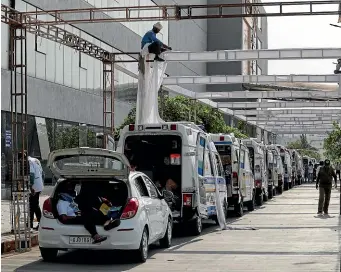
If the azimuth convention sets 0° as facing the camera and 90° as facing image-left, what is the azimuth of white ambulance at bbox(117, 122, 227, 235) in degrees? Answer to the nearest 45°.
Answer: approximately 225°

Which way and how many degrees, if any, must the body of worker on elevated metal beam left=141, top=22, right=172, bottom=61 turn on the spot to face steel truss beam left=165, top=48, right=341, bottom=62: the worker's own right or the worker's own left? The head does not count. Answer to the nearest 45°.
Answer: approximately 45° to the worker's own left

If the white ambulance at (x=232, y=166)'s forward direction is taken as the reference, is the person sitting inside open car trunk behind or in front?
behind

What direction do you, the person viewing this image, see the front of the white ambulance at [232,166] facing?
facing away from the viewer and to the right of the viewer

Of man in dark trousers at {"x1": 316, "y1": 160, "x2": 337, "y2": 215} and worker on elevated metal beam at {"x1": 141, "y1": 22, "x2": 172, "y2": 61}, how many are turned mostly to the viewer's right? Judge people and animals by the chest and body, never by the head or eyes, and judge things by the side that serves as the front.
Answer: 1

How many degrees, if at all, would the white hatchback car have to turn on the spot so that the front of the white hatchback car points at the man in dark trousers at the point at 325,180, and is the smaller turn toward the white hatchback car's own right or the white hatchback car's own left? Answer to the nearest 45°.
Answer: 0° — it already faces them

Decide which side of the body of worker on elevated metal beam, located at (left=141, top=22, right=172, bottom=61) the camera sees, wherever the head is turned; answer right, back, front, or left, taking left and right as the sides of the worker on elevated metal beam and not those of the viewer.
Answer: right

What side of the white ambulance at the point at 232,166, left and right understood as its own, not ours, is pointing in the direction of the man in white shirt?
back

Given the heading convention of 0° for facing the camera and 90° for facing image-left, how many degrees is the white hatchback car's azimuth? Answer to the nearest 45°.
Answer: approximately 225°
